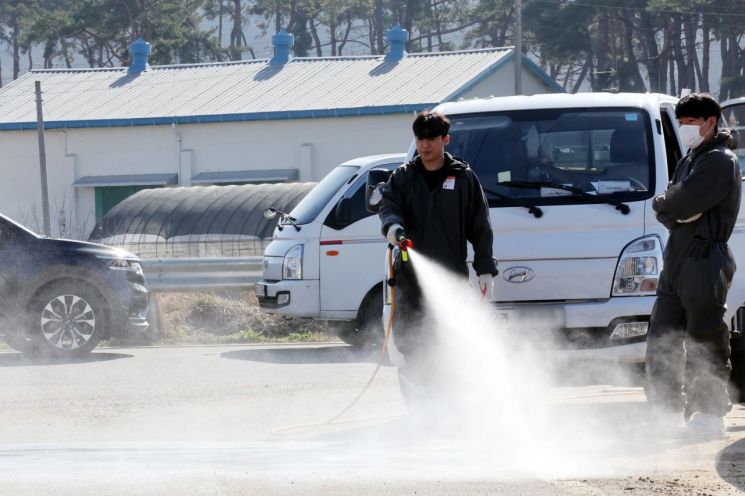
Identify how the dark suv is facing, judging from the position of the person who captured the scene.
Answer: facing to the right of the viewer

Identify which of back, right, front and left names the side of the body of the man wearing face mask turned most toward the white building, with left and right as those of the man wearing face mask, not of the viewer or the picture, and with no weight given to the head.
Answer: right

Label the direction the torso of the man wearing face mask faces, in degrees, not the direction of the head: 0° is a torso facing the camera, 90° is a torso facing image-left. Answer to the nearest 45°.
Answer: approximately 45°

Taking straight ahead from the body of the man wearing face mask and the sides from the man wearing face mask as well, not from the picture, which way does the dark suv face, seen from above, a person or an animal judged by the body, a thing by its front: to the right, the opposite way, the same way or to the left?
the opposite way

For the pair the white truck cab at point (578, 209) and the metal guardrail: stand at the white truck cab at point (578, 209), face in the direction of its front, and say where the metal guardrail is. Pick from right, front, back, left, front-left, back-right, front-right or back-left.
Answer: back-right

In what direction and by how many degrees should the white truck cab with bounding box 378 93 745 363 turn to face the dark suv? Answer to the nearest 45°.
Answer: approximately 135° to its right

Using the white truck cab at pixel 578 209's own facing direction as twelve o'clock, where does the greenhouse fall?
The greenhouse is roughly at 5 o'clock from the white truck cab.

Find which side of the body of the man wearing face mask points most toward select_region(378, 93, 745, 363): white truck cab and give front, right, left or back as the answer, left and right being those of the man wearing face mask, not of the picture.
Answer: right

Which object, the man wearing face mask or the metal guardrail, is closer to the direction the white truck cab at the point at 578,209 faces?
the man wearing face mask

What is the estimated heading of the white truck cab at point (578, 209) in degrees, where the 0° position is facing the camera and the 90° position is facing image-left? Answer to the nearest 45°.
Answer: approximately 0°

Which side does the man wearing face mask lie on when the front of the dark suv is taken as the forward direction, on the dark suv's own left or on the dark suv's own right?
on the dark suv's own right
